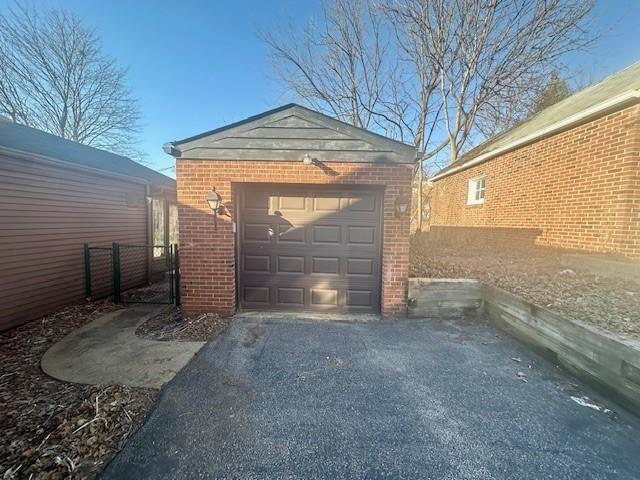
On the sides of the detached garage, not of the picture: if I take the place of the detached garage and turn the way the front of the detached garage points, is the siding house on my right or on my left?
on my right

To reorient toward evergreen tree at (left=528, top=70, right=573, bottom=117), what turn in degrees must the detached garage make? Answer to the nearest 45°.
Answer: approximately 135° to its left

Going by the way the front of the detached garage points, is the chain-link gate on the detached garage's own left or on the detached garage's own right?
on the detached garage's own right

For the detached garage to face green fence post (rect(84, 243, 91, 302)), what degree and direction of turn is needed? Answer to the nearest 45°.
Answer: approximately 90° to its right

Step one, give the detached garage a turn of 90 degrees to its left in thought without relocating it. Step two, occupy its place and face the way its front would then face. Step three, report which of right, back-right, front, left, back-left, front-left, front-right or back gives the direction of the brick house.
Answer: front

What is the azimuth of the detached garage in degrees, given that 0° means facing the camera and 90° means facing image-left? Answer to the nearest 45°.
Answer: approximately 0°

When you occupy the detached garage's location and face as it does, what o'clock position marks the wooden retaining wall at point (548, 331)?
The wooden retaining wall is roughly at 10 o'clock from the detached garage.
